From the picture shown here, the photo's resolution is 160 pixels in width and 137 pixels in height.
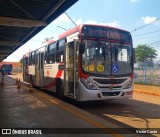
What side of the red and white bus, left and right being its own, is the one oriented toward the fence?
left

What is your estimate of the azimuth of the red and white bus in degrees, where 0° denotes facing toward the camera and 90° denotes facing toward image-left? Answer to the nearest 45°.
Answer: approximately 315°
